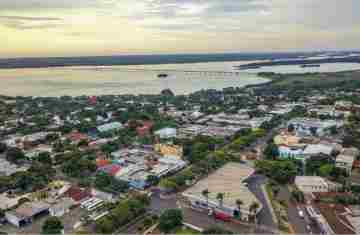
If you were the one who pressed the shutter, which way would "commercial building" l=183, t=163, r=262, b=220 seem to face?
facing the viewer and to the left of the viewer

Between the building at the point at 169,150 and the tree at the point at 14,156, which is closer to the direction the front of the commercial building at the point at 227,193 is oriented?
the tree

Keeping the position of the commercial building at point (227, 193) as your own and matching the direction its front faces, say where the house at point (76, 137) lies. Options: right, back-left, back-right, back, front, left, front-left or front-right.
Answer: right

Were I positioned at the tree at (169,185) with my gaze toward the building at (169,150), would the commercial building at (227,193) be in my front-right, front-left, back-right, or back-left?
back-right

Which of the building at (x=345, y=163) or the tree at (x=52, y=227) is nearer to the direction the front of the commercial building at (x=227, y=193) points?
the tree

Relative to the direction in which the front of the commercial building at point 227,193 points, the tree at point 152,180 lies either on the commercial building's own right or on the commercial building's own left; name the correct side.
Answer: on the commercial building's own right
